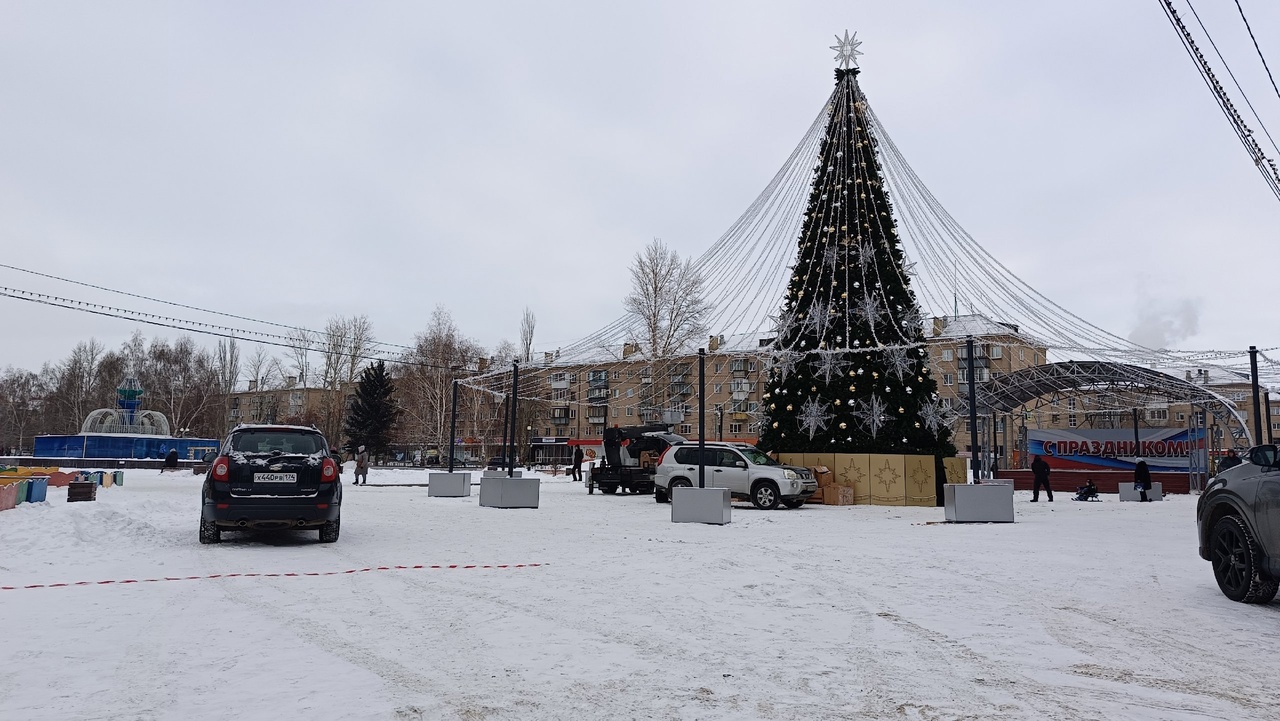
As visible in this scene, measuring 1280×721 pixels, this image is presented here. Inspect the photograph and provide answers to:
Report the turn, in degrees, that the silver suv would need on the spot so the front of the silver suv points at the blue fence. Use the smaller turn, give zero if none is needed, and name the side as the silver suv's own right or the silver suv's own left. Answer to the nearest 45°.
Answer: approximately 180°

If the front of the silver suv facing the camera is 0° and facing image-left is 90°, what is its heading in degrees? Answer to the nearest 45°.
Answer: approximately 315°

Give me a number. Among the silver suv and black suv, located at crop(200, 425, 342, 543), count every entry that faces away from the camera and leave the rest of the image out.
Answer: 1

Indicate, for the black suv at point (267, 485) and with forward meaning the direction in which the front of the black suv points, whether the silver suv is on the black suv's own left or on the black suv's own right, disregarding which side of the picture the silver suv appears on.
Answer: on the black suv's own right

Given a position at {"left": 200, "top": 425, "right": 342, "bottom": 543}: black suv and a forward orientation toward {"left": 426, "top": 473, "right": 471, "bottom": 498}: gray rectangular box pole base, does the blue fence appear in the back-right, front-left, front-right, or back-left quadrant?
front-left

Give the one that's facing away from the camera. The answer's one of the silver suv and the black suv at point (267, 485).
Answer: the black suv

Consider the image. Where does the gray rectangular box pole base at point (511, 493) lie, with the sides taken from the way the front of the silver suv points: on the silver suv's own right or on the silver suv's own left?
on the silver suv's own right

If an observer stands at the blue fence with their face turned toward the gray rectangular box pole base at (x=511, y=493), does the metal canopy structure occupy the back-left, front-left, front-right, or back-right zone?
front-left

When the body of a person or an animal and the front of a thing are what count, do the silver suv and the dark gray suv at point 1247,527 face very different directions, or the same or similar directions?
very different directions

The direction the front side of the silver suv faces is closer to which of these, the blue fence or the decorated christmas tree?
the decorated christmas tree

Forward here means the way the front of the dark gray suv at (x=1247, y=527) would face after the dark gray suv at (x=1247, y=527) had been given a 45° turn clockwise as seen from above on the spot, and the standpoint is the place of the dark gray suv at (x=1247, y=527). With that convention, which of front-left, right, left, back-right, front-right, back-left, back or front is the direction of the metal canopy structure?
front

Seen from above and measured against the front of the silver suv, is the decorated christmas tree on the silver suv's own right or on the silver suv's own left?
on the silver suv's own left

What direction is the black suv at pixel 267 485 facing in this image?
away from the camera
